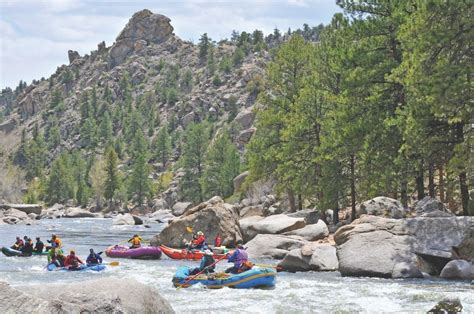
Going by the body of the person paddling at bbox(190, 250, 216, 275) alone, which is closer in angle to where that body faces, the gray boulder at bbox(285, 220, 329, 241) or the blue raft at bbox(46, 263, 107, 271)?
the blue raft

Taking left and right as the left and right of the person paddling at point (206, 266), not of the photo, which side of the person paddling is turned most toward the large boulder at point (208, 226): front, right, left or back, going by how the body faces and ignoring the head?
right

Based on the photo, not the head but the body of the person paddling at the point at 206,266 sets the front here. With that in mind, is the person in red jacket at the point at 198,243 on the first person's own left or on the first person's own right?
on the first person's own right

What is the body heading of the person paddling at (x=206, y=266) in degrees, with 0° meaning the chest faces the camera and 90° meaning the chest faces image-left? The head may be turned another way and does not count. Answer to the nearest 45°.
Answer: approximately 90°

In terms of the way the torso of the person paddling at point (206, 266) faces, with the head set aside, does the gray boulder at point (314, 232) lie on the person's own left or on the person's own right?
on the person's own right

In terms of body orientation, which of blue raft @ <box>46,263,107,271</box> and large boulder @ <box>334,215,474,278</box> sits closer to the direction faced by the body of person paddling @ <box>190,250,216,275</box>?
the blue raft

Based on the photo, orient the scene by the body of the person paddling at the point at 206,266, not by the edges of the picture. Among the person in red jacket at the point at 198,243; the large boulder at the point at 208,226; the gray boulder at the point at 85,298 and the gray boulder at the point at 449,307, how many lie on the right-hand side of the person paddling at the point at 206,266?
2

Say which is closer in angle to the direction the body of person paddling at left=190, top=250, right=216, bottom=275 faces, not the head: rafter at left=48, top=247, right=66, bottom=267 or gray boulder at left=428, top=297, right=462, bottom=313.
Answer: the rafter

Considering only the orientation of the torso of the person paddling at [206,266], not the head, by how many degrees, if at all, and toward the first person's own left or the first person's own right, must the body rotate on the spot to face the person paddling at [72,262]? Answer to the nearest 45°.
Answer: approximately 45° to the first person's own right

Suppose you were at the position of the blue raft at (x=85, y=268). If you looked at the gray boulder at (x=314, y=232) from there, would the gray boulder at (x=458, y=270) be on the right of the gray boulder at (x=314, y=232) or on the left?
right

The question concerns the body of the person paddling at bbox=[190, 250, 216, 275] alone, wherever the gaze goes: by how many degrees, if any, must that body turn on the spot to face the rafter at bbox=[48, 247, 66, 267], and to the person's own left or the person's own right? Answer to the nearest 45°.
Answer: approximately 45° to the person's own right

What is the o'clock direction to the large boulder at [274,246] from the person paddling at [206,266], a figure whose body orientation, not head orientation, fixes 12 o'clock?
The large boulder is roughly at 4 o'clock from the person paddling.

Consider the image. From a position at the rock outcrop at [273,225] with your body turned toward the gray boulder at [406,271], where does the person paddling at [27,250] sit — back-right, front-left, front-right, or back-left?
back-right

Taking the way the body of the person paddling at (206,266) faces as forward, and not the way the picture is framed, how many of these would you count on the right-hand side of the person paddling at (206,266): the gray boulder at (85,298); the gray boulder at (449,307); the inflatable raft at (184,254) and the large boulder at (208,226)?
2
